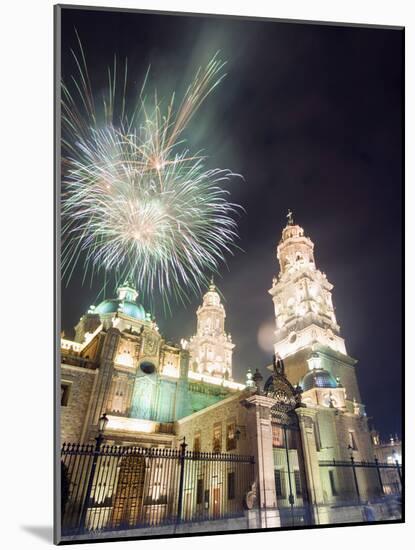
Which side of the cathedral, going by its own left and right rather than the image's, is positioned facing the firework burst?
back
